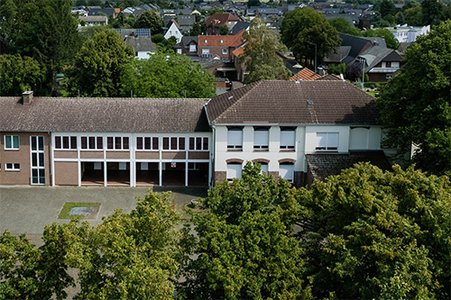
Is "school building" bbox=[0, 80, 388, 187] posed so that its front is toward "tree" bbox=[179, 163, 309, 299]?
yes

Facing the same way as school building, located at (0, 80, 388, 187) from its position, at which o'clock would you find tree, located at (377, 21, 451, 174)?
The tree is roughly at 10 o'clock from the school building.

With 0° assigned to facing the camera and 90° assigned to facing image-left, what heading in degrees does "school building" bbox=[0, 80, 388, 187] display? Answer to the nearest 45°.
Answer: approximately 0°

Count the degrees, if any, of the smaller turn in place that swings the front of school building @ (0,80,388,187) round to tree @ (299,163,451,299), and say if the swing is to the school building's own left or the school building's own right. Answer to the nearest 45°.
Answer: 0° — it already faces it

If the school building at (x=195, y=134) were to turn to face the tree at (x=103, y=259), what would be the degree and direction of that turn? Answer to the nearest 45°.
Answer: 0° — it already faces it
